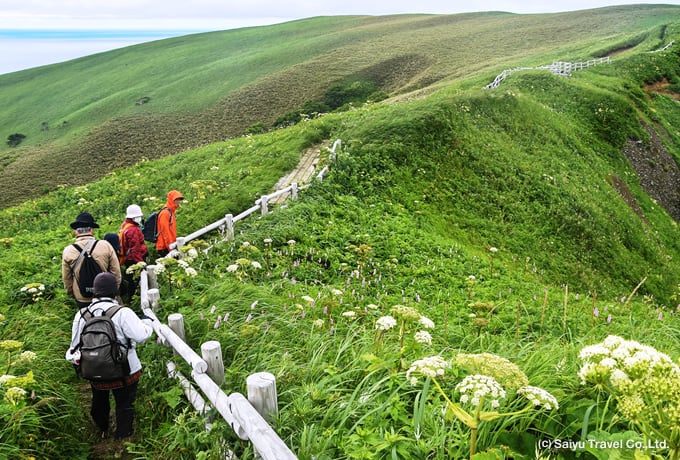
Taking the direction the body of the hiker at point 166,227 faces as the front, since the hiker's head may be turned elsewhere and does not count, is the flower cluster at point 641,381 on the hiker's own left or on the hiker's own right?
on the hiker's own right

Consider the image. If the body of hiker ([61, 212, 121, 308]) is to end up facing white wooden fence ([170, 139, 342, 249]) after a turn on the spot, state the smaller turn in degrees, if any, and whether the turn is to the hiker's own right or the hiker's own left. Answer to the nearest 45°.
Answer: approximately 45° to the hiker's own right

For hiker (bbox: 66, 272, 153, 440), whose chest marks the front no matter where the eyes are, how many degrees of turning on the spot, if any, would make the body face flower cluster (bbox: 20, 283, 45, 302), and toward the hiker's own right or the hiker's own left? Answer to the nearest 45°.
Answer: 0° — they already face it

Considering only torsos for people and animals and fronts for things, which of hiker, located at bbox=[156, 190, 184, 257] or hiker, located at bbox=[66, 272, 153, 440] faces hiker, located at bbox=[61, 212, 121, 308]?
hiker, located at bbox=[66, 272, 153, 440]

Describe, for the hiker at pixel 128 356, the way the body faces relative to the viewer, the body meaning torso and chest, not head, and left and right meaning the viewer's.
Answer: facing away from the viewer

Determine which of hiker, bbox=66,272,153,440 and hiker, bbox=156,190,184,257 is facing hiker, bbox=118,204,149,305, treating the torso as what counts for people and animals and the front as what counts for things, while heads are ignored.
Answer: hiker, bbox=66,272,153,440

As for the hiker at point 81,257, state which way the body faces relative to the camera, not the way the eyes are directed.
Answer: away from the camera

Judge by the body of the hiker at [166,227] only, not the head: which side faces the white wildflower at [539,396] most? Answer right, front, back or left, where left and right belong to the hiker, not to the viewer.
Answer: right

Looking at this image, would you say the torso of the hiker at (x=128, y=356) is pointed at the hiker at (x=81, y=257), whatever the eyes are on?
yes
